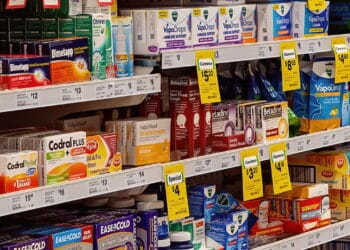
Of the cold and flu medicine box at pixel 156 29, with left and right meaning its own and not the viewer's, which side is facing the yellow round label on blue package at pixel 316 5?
left

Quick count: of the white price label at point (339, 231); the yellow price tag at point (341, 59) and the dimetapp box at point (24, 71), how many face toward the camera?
3

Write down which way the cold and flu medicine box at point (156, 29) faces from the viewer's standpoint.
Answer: facing the viewer and to the right of the viewer

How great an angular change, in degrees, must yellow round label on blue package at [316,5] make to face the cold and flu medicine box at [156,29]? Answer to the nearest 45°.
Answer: approximately 45° to its right

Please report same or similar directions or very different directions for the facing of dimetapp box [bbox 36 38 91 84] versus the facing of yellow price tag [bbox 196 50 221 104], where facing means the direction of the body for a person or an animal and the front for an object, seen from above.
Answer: same or similar directions

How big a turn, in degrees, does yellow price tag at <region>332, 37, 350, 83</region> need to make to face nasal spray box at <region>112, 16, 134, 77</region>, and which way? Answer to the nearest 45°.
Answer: approximately 45° to its right

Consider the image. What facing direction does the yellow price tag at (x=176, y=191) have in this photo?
toward the camera

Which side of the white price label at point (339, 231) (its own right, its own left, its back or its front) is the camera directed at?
front

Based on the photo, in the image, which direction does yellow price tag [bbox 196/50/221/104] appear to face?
toward the camera

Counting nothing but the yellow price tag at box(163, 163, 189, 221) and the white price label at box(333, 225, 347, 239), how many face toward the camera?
2
